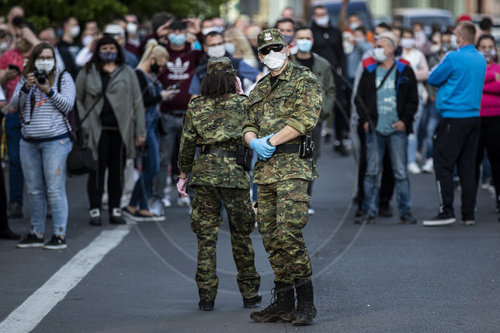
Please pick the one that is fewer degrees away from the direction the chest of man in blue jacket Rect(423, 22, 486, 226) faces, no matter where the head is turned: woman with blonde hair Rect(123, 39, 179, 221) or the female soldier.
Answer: the woman with blonde hair

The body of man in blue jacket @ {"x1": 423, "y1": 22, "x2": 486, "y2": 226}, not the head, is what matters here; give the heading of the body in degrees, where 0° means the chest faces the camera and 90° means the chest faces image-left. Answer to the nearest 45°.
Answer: approximately 135°

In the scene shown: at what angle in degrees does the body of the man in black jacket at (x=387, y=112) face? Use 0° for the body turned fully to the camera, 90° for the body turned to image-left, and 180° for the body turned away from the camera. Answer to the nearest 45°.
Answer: approximately 0°

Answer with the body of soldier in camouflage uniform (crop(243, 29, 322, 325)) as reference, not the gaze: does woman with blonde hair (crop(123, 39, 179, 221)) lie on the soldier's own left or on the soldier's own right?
on the soldier's own right

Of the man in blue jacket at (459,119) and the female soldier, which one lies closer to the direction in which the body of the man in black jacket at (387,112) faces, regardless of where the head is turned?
the female soldier

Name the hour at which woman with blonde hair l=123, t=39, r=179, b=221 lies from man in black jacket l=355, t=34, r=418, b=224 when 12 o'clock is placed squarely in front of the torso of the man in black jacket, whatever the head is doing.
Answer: The woman with blonde hair is roughly at 3 o'clock from the man in black jacket.

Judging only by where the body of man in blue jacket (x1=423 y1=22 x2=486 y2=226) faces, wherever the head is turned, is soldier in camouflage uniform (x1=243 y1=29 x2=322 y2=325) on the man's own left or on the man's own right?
on the man's own left

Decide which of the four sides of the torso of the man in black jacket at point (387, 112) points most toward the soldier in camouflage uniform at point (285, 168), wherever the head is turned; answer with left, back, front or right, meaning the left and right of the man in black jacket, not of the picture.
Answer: front
